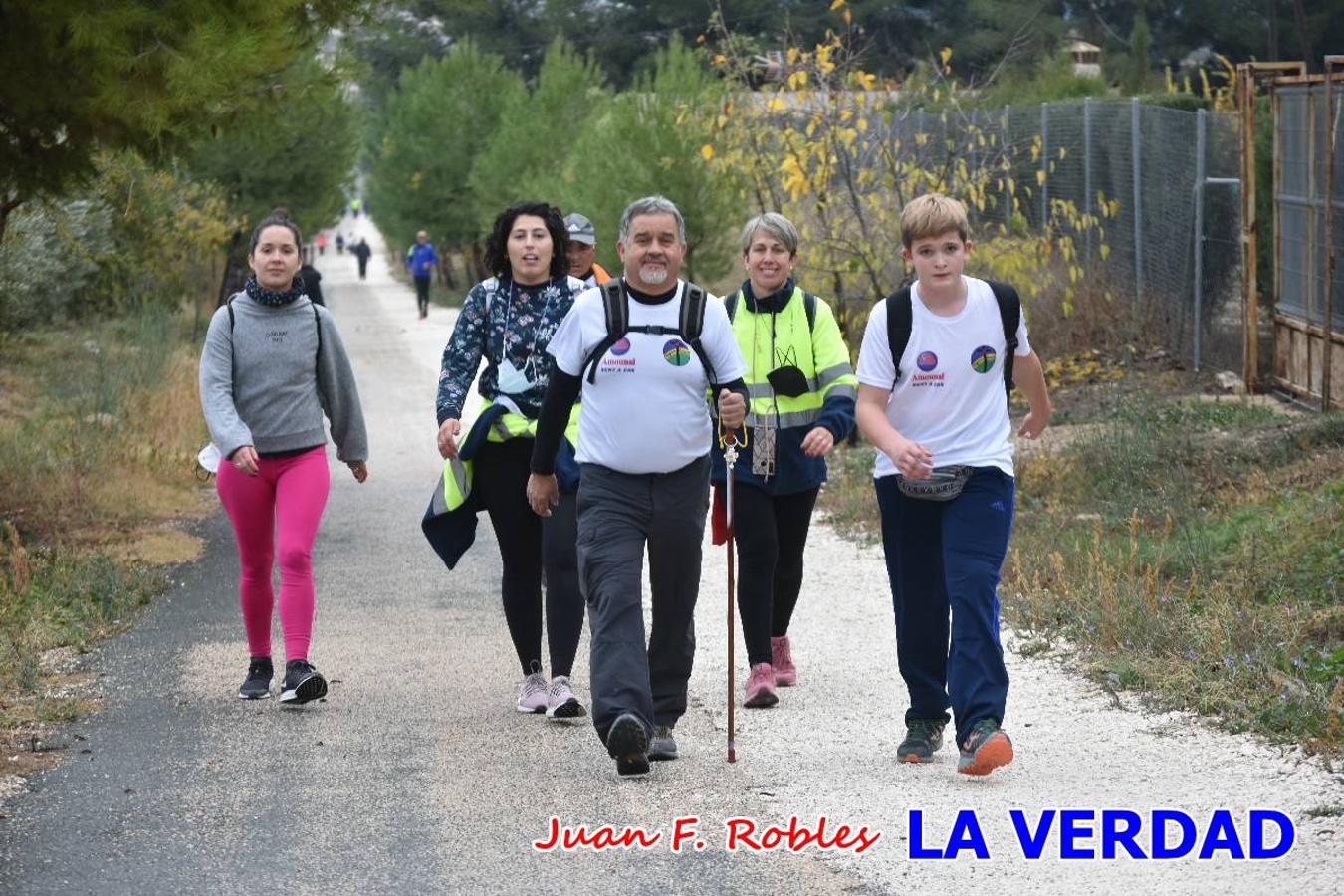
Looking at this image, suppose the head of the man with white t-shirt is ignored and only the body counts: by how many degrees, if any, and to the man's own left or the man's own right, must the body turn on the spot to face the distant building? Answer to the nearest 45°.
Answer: approximately 180°

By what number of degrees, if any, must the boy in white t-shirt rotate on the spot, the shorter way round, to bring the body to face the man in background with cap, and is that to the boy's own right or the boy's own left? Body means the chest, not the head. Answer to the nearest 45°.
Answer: approximately 135° to the boy's own right

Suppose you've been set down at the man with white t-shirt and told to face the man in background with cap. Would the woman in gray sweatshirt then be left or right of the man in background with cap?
left

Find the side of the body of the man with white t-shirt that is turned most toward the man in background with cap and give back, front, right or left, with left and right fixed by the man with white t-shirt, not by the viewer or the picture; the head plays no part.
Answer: back

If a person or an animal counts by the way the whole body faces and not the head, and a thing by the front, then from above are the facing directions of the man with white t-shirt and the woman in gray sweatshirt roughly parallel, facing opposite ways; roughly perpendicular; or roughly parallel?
roughly parallel

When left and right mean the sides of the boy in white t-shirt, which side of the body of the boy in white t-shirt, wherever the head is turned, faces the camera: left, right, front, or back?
front

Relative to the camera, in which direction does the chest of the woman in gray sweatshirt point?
toward the camera

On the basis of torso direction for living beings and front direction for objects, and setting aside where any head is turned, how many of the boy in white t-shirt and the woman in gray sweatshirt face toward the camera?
2

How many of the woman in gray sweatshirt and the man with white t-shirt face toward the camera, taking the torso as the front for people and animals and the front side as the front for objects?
2

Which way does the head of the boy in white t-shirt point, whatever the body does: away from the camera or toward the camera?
toward the camera

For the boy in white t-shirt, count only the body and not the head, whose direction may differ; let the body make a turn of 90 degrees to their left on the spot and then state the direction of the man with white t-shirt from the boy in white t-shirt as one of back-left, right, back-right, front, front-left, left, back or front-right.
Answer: back

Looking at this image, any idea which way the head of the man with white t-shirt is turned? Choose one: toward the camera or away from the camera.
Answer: toward the camera

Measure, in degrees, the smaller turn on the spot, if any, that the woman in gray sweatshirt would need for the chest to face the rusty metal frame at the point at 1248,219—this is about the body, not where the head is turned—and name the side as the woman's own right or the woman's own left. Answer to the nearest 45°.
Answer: approximately 135° to the woman's own left

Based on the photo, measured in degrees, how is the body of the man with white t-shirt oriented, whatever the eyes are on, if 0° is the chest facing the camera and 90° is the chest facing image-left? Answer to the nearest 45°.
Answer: approximately 0°
